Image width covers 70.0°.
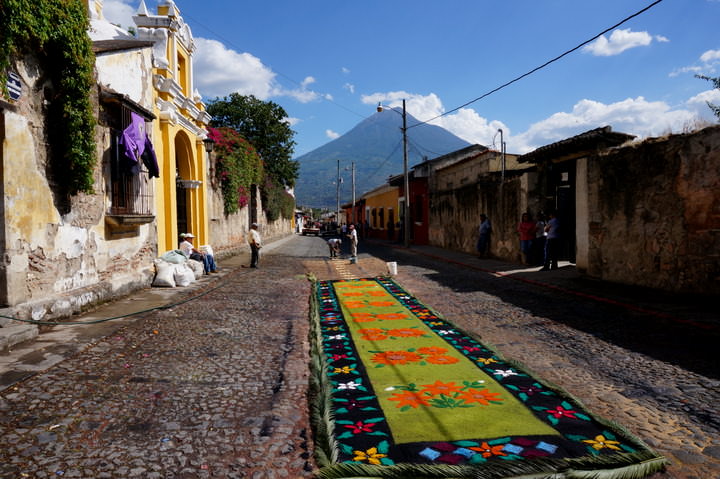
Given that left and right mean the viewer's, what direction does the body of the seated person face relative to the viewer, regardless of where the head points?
facing to the right of the viewer

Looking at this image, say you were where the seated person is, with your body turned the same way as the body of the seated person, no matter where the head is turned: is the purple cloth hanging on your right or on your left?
on your right

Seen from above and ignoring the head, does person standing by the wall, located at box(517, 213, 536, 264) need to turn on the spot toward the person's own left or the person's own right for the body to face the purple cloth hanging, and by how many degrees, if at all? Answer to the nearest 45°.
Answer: approximately 45° to the person's own right

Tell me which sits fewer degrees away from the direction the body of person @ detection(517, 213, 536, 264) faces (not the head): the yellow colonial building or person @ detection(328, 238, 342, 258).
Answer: the yellow colonial building

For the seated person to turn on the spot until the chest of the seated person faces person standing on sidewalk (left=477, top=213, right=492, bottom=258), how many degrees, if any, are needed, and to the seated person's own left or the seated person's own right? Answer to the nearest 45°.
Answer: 0° — they already face them

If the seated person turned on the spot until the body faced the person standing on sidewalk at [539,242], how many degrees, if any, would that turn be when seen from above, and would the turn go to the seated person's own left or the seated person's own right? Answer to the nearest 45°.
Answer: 0° — they already face them

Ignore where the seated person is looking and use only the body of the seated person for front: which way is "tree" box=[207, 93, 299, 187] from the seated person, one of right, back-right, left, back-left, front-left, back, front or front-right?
left

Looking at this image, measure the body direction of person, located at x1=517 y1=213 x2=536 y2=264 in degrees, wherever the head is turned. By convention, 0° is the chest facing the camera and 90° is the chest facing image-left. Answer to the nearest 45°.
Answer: approximately 0°

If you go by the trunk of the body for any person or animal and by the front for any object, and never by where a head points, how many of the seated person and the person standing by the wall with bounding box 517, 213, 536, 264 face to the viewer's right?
1

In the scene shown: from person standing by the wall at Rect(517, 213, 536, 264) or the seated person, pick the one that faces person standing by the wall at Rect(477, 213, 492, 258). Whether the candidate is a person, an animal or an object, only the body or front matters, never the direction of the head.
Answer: the seated person
